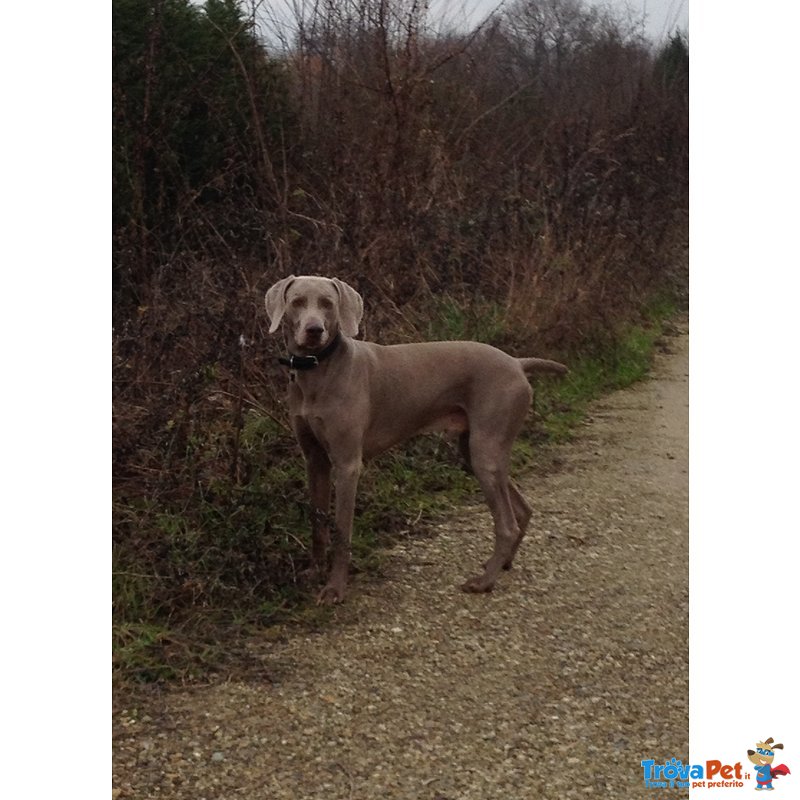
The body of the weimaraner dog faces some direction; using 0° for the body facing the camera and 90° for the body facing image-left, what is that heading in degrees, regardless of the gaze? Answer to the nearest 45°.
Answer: approximately 45°
